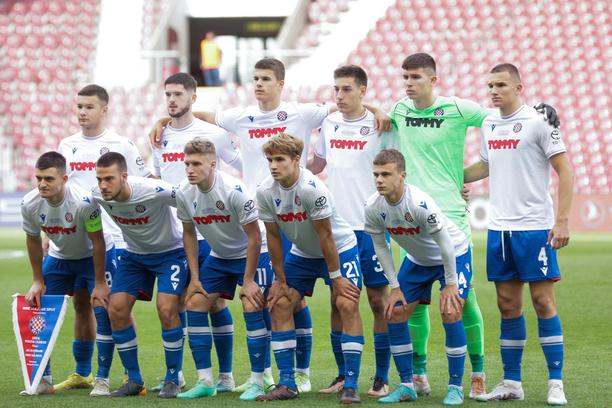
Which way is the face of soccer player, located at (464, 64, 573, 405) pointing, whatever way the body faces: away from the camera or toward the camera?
toward the camera

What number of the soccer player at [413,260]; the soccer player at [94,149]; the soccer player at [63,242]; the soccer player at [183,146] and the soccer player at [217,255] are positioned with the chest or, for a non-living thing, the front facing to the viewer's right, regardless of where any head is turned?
0

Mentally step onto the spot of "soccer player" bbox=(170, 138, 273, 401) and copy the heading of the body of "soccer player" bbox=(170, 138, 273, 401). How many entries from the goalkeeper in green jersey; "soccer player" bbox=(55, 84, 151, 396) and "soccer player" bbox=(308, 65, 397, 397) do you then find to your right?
1

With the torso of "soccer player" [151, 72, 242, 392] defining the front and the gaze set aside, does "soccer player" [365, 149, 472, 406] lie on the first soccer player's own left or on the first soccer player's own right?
on the first soccer player's own left

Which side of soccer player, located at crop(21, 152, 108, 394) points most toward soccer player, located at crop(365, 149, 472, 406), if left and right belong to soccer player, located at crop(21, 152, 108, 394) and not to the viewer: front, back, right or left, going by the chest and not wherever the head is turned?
left

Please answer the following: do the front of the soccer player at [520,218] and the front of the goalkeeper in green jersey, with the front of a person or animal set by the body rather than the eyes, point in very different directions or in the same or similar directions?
same or similar directions

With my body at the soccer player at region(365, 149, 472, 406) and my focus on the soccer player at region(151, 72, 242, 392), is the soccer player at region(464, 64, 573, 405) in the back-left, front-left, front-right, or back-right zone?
back-right

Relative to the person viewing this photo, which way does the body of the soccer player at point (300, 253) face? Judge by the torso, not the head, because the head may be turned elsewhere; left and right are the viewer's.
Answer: facing the viewer and to the left of the viewer

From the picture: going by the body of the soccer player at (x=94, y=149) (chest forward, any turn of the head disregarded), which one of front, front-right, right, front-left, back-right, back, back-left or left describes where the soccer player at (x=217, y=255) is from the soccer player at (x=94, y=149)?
left

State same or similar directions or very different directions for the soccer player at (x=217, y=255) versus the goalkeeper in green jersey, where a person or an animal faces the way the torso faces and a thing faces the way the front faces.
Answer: same or similar directions

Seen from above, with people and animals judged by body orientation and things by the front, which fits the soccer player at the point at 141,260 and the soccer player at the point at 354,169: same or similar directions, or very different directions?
same or similar directions

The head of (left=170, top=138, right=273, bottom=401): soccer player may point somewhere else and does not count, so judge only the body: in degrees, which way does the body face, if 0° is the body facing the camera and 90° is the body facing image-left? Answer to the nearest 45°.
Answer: approximately 45°

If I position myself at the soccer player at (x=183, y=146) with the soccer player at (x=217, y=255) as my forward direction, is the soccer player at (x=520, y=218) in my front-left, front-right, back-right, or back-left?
front-left

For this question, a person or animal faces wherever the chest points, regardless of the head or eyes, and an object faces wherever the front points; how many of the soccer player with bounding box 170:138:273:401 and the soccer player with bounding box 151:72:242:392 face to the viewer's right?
0
